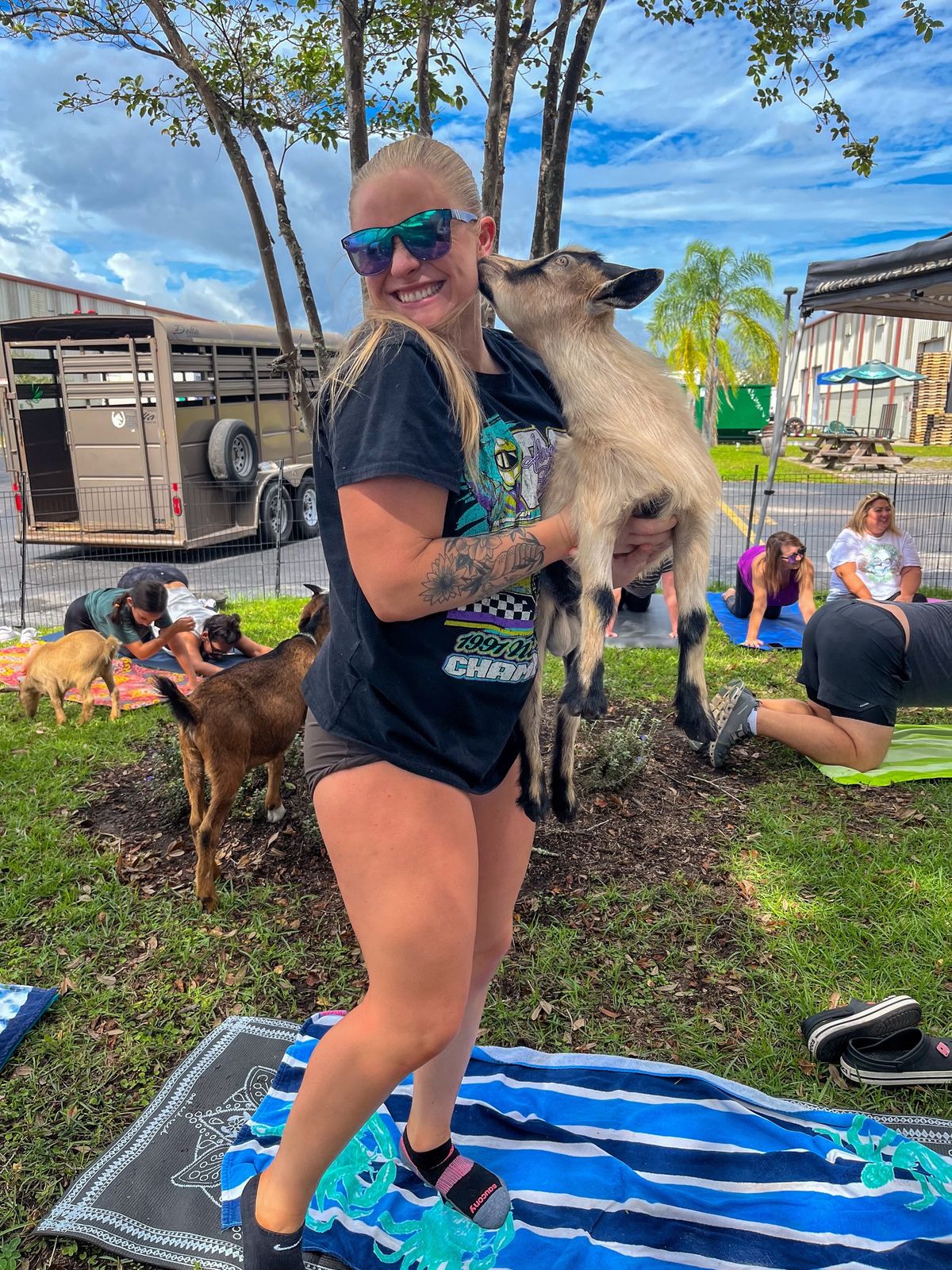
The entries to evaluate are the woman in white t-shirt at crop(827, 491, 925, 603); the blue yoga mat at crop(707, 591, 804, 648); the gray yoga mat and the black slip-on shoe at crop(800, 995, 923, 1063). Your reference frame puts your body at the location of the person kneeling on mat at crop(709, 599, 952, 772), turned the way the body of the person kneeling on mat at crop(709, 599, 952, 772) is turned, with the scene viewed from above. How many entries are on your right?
1

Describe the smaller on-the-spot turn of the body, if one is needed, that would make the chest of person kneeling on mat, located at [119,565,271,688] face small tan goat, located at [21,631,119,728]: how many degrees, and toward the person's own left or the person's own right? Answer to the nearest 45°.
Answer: approximately 90° to the person's own right

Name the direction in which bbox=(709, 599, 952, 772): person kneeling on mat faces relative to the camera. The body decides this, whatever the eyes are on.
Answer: to the viewer's right

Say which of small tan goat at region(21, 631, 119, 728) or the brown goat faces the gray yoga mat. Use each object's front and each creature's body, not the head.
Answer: the brown goat

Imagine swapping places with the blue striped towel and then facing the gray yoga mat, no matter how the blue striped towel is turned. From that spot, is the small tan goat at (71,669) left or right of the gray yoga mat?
left

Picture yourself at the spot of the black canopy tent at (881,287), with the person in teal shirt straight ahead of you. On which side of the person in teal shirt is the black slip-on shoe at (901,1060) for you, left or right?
left

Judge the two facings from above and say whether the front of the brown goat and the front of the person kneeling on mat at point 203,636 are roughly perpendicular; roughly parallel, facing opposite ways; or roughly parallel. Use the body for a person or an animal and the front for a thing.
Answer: roughly perpendicular

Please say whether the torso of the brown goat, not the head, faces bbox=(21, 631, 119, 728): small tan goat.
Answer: no

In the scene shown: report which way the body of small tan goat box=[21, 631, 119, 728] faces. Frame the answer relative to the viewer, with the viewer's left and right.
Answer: facing to the left of the viewer

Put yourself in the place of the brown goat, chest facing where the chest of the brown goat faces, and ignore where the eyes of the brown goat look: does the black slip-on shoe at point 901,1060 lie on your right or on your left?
on your right

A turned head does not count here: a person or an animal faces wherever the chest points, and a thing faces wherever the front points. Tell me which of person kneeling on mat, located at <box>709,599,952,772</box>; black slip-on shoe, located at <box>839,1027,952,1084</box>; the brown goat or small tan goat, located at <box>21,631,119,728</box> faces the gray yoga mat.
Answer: the brown goat

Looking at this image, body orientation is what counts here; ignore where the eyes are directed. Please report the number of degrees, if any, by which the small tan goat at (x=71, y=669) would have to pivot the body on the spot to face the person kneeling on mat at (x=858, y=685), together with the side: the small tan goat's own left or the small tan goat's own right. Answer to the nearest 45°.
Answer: approximately 135° to the small tan goat's own left

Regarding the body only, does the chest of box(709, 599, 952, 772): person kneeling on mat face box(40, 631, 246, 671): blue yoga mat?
no
